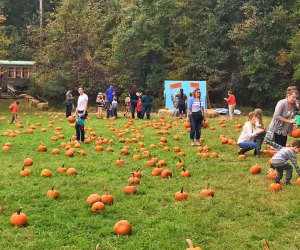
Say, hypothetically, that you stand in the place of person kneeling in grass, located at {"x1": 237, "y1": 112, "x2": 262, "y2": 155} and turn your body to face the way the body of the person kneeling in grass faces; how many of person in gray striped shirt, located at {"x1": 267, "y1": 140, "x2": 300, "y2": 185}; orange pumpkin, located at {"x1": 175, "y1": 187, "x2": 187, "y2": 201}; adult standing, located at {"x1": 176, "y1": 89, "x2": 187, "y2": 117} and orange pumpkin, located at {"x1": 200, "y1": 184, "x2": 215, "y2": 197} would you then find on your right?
3

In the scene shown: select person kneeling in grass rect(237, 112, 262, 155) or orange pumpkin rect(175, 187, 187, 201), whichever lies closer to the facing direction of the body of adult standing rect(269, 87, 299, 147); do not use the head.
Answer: the orange pumpkin

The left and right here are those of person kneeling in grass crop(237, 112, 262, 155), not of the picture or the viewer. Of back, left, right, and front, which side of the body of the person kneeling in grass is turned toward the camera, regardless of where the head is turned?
right

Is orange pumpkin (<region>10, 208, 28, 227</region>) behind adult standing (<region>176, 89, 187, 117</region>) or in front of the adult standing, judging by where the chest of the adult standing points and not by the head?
behind

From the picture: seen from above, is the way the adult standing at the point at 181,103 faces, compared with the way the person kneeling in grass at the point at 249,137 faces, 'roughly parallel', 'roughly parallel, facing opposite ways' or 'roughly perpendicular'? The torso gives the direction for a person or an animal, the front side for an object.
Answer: roughly perpendicular

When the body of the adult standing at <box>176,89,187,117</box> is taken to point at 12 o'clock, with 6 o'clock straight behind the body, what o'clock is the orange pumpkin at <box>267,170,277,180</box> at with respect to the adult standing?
The orange pumpkin is roughly at 6 o'clock from the adult standing.

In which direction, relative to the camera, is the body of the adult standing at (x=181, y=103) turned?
away from the camera

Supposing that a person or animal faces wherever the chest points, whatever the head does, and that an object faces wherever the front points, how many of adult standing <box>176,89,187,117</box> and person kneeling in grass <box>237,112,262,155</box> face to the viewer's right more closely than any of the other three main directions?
1

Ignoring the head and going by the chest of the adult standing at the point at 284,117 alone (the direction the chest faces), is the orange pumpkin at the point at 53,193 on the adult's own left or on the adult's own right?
on the adult's own right

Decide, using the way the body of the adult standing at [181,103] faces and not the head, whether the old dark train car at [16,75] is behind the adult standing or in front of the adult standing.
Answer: in front

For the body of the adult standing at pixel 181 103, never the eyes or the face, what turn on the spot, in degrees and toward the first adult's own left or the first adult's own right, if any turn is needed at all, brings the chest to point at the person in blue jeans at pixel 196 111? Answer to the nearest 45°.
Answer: approximately 180°
